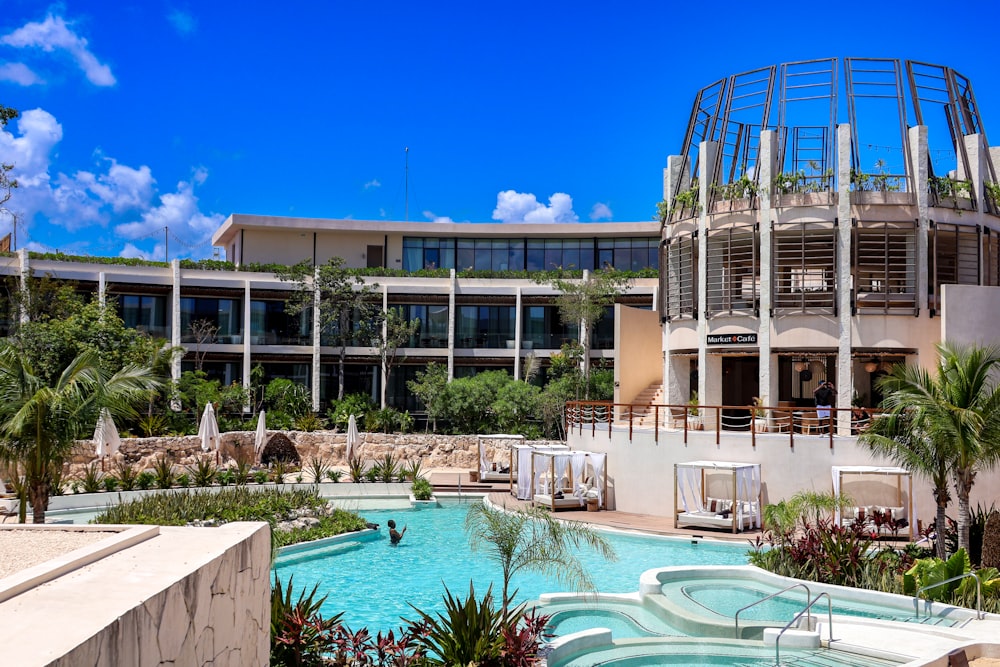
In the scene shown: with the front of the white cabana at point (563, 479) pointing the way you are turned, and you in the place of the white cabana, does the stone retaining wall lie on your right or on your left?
on your right

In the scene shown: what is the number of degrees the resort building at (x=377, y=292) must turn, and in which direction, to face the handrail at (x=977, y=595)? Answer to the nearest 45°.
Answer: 0° — it already faces it

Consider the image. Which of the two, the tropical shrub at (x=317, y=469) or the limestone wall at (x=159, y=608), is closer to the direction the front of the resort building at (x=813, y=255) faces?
the limestone wall

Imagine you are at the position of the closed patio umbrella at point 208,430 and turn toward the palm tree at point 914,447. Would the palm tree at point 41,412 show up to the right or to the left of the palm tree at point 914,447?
right

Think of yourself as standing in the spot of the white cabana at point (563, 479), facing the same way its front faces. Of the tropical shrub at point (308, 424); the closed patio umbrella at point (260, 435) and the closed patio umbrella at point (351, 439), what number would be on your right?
3

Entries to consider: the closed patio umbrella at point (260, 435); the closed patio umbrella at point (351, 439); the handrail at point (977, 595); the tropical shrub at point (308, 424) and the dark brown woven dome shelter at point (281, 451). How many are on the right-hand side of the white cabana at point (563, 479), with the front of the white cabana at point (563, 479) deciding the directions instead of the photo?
4

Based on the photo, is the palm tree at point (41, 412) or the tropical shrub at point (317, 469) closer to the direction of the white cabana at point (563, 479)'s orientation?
the palm tree

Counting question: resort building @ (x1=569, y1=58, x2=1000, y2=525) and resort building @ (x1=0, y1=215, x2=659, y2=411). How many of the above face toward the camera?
2

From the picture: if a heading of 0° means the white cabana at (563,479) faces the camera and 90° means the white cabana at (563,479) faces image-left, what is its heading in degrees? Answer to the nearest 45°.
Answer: approximately 45°

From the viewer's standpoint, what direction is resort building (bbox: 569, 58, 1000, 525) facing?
toward the camera

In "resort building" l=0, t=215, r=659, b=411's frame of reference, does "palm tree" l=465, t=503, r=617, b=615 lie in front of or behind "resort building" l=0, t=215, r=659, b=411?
in front

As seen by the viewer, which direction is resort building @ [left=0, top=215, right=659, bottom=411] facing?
toward the camera

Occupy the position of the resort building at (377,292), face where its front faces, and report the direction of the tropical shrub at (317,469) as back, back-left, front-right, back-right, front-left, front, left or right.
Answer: front

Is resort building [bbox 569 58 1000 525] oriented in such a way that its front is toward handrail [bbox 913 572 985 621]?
yes

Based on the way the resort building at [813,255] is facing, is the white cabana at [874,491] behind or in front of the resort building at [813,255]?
in front
